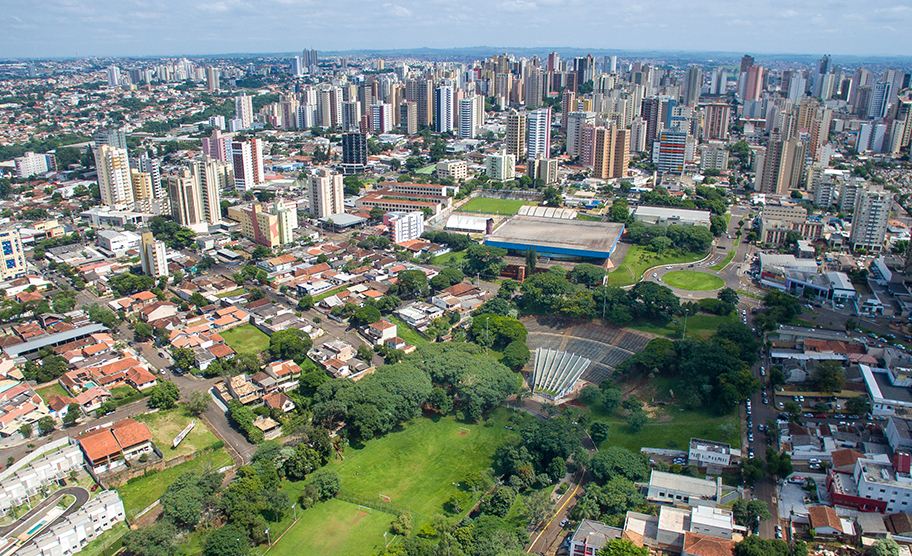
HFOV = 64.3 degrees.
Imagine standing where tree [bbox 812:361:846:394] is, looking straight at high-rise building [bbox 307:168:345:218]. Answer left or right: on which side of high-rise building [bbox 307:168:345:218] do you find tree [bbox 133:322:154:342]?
left

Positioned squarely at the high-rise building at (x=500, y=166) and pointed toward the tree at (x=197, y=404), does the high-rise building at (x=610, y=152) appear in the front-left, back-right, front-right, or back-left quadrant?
back-left
